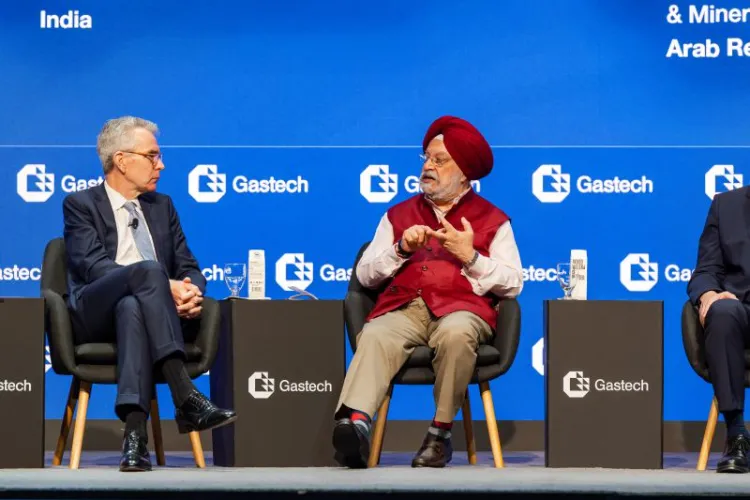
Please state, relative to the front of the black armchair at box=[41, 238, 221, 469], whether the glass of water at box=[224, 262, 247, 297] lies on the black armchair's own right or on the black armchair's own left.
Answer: on the black armchair's own left

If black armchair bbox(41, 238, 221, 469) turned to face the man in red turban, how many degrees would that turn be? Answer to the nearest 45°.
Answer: approximately 45° to its left

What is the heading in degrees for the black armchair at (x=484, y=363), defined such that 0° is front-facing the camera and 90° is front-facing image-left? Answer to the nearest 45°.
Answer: approximately 0°

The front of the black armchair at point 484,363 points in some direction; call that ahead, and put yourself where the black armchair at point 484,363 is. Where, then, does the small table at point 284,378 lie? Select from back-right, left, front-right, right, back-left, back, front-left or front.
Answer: right

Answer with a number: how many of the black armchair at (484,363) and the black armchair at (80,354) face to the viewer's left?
0

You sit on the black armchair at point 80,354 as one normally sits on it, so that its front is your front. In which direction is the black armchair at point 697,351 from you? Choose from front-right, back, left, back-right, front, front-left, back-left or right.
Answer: front-left

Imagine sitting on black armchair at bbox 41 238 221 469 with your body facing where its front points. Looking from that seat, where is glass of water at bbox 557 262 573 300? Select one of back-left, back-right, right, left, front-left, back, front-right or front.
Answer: front-left

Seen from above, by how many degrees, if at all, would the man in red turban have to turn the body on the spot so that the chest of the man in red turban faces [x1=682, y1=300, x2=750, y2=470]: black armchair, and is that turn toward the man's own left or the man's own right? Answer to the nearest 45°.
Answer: approximately 135° to the man's own left

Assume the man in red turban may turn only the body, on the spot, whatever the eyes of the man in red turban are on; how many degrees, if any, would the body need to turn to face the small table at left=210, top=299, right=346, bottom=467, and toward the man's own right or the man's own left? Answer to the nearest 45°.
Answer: approximately 45° to the man's own right

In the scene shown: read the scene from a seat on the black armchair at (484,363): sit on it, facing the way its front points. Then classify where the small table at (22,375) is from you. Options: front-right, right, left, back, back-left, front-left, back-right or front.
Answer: right

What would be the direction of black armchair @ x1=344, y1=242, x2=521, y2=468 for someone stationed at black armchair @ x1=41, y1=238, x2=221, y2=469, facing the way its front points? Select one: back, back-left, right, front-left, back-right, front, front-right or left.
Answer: front-left

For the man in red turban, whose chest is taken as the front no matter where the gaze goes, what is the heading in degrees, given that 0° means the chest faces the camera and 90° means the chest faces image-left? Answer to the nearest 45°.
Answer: approximately 45°

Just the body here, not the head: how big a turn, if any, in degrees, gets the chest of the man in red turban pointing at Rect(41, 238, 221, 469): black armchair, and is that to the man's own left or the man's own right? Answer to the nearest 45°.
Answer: approximately 45° to the man's own right
